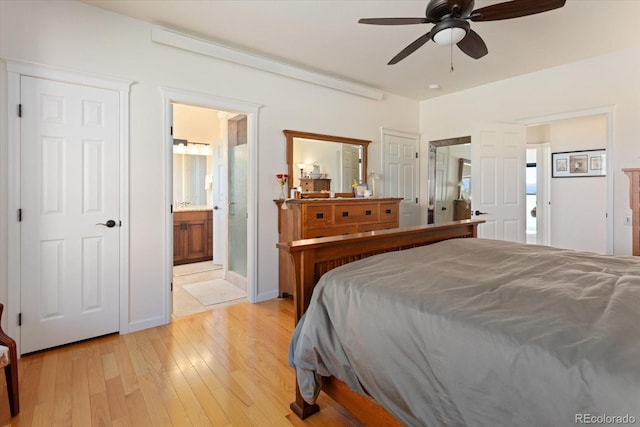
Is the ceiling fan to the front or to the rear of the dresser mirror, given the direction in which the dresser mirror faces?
to the front

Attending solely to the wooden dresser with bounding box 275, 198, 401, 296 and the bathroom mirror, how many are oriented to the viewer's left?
0

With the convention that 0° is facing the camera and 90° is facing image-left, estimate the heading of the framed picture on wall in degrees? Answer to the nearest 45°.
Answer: approximately 0°

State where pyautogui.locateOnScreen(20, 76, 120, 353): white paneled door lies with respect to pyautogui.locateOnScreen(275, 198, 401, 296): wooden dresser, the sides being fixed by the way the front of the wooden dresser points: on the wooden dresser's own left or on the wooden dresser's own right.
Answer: on the wooden dresser's own right

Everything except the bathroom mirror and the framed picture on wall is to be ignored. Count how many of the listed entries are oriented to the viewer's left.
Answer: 0

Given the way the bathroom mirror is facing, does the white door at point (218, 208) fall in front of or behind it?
in front

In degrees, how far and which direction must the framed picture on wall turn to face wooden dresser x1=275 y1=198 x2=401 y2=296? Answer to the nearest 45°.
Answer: approximately 45° to its right

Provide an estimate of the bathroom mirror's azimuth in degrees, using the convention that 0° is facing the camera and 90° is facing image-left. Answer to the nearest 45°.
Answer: approximately 315°

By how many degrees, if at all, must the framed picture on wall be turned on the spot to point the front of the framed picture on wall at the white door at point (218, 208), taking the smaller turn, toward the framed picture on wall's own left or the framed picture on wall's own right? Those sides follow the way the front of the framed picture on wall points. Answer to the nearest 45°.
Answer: approximately 45° to the framed picture on wall's own right
